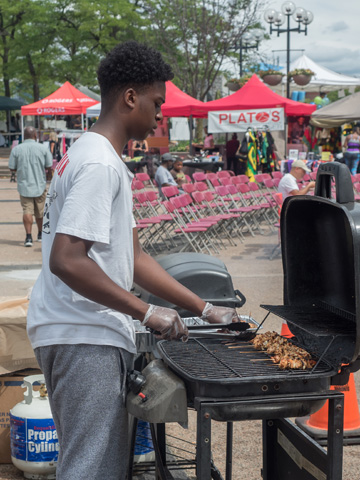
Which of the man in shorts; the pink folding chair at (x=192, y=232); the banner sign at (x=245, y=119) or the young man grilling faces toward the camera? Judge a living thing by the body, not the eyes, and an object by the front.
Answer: the banner sign

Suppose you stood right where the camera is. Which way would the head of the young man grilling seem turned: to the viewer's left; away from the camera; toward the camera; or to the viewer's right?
to the viewer's right

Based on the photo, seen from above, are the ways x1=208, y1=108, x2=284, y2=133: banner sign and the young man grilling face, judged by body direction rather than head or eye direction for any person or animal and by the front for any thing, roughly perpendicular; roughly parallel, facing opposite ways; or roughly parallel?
roughly perpendicular

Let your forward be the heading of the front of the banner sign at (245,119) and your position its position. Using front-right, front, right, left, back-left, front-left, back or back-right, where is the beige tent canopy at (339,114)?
back-left

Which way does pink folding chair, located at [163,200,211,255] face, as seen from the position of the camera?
facing to the right of the viewer

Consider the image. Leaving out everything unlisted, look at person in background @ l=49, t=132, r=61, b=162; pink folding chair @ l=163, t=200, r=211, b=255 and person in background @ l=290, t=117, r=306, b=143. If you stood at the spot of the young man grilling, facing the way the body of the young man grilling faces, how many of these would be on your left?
3

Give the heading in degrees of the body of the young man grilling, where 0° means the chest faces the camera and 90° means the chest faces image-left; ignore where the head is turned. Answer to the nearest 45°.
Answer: approximately 270°

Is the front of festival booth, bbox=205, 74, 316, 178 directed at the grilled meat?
yes

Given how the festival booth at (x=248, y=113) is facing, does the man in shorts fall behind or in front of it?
in front
